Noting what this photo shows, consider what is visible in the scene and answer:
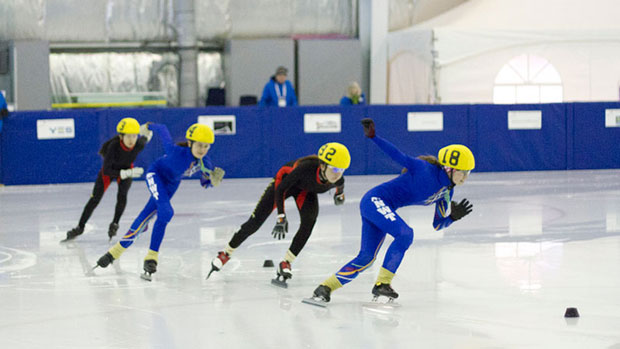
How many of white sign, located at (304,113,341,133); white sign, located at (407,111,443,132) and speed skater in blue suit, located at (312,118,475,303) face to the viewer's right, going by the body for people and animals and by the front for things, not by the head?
1

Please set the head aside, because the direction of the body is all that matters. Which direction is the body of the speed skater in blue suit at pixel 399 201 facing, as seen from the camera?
to the viewer's right

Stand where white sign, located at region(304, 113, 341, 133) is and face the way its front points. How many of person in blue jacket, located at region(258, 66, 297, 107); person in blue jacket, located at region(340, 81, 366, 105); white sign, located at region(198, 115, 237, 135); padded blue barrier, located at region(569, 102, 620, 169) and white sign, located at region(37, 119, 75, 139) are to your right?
3

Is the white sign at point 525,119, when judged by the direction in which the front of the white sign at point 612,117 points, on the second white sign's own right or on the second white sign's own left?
on the second white sign's own right

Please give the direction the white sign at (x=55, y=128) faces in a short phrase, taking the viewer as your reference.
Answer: facing the viewer

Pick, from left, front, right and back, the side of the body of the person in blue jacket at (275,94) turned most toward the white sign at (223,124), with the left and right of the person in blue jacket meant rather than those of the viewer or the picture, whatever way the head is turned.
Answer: right

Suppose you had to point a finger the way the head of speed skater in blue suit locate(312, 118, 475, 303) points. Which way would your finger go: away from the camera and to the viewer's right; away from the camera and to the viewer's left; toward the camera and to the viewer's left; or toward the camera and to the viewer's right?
toward the camera and to the viewer's right

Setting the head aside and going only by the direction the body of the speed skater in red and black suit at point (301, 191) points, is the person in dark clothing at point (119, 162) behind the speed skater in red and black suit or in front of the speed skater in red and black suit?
behind

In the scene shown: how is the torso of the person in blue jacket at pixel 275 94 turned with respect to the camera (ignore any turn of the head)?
toward the camera

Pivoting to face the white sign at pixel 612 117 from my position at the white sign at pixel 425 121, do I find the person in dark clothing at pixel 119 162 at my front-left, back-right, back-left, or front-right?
back-right

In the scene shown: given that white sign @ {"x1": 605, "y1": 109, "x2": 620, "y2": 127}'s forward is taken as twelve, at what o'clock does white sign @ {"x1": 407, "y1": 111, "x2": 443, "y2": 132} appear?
white sign @ {"x1": 407, "y1": 111, "x2": 443, "y2": 132} is roughly at 2 o'clock from white sign @ {"x1": 605, "y1": 109, "x2": 620, "y2": 127}.

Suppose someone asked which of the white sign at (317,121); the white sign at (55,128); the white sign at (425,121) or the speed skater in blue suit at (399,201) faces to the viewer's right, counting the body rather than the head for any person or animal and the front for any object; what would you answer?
the speed skater in blue suit

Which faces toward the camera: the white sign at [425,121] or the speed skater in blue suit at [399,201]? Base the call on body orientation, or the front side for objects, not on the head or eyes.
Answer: the white sign

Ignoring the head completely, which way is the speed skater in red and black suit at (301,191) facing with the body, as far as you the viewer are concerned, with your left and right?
facing the viewer and to the right of the viewer

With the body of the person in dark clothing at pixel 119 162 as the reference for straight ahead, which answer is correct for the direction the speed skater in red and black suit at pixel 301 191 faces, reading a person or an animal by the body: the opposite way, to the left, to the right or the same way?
the same way

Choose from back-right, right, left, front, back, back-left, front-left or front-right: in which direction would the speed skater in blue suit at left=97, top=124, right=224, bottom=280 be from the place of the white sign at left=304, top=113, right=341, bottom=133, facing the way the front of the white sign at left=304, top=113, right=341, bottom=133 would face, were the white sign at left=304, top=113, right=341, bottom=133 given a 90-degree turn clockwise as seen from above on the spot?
left

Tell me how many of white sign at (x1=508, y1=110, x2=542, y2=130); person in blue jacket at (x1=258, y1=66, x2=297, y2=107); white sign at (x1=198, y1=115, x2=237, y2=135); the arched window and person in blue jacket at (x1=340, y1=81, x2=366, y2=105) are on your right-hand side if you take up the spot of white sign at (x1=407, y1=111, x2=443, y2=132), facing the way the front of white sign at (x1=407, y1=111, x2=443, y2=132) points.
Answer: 3

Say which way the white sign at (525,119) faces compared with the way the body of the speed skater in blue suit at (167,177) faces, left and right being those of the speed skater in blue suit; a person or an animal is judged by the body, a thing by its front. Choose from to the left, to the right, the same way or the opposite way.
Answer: to the right

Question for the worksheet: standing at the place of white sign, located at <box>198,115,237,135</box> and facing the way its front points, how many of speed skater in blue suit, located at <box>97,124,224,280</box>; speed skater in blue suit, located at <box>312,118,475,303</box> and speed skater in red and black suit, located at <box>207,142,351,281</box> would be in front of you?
3

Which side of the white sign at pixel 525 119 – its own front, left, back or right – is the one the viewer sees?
front

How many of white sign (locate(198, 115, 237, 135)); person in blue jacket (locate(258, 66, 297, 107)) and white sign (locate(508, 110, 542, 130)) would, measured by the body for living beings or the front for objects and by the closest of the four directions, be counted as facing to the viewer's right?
0

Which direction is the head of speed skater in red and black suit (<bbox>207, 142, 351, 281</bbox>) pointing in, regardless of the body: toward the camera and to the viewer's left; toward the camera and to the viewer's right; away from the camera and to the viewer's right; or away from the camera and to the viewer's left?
toward the camera and to the viewer's right
